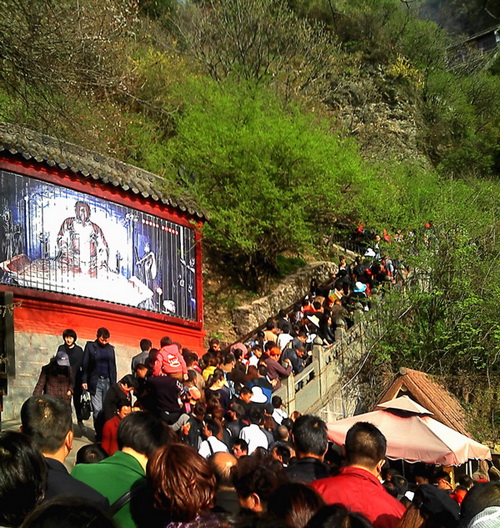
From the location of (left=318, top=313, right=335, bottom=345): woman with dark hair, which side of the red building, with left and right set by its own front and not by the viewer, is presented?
left

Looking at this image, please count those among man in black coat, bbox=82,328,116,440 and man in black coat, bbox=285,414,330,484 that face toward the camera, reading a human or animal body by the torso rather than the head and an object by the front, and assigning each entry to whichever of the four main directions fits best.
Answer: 1

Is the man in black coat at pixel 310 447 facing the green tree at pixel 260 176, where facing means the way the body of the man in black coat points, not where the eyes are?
yes

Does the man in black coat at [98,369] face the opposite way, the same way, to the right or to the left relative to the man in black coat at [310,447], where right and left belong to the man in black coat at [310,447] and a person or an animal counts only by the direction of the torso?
the opposite way

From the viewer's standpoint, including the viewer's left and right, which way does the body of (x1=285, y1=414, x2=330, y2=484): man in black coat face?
facing away from the viewer

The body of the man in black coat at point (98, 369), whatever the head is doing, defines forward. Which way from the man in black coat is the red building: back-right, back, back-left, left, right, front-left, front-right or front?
back

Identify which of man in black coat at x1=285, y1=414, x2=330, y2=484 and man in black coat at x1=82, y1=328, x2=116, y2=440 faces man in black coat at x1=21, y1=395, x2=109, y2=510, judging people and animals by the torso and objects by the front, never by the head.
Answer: man in black coat at x1=82, y1=328, x2=116, y2=440

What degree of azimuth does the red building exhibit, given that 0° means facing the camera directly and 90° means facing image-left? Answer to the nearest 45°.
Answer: approximately 315°

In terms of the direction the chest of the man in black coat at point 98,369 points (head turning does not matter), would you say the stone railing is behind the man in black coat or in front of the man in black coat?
behind

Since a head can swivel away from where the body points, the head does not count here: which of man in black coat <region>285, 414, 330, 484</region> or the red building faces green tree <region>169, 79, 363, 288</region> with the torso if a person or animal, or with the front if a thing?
the man in black coat
